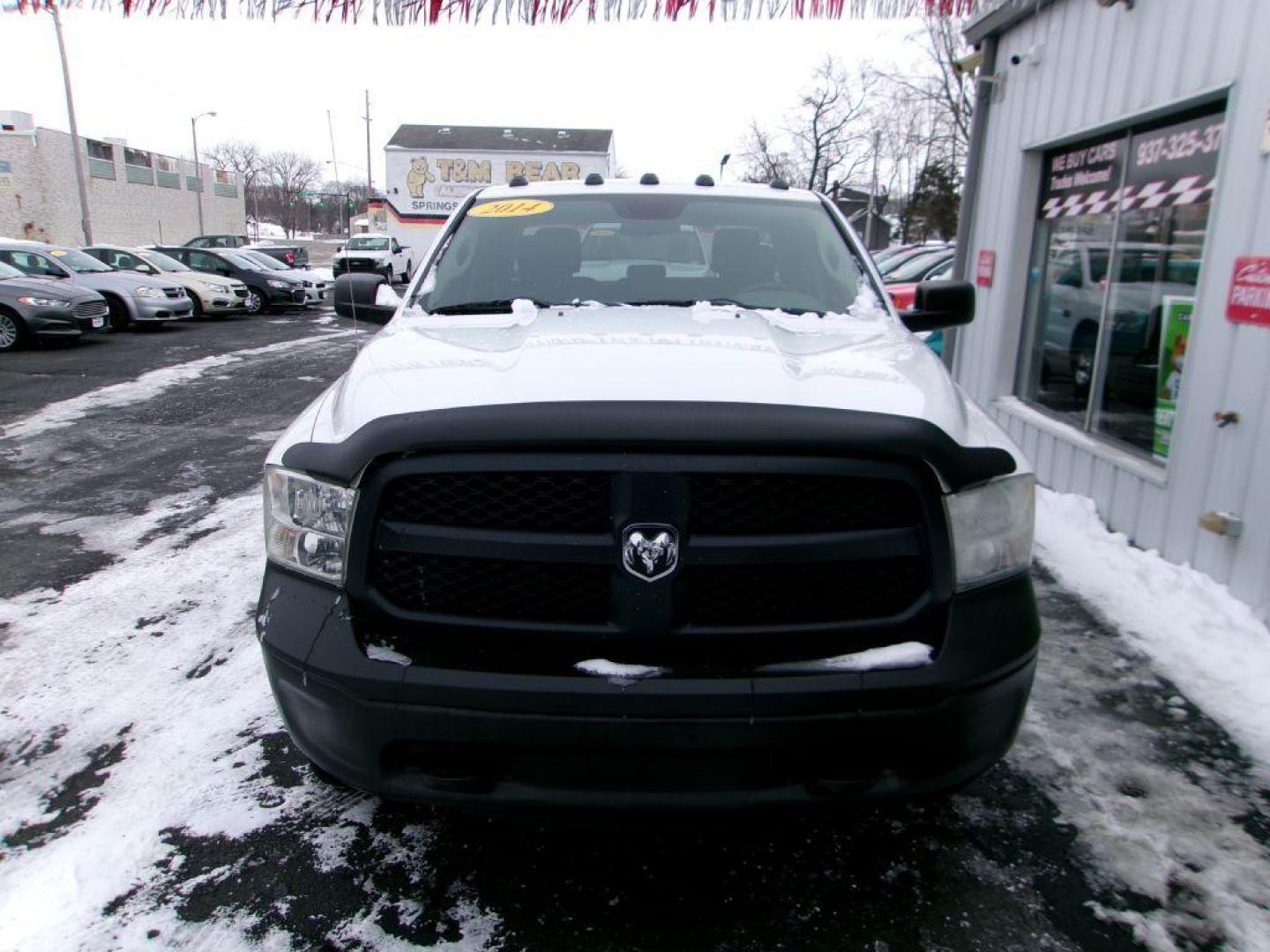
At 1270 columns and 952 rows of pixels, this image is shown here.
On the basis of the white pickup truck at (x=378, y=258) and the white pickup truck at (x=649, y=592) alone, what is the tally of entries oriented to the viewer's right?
0

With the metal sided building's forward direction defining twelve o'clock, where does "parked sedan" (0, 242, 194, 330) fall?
The parked sedan is roughly at 2 o'clock from the metal sided building.

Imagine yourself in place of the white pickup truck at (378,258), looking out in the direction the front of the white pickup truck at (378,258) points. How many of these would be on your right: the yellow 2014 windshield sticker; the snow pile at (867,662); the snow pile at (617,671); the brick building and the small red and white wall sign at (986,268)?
1

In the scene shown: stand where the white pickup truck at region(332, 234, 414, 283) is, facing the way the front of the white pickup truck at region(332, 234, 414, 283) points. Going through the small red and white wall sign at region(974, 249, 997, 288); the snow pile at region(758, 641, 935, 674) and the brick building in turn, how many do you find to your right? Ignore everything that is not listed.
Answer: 1

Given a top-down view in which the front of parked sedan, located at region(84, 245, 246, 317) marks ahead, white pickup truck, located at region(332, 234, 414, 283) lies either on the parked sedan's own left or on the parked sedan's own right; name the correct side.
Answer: on the parked sedan's own left

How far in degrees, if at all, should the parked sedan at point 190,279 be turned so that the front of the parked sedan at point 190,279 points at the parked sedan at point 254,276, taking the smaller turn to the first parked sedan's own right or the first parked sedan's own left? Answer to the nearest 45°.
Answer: approximately 90° to the first parked sedan's own left

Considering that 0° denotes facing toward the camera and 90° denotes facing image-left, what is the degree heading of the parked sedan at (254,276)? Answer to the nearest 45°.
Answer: approximately 315°

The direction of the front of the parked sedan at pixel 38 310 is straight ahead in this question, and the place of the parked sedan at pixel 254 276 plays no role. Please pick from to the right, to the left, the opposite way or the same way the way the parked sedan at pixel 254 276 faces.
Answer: the same way

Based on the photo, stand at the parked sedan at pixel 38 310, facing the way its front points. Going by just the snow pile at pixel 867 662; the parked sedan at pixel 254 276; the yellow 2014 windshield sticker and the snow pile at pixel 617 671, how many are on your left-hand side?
1

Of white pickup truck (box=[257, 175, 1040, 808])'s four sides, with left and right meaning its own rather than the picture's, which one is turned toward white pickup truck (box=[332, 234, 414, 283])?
back

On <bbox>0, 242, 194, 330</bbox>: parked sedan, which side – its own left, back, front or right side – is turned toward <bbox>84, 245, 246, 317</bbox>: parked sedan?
left

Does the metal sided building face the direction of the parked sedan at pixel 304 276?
no

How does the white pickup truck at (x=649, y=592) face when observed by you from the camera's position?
facing the viewer

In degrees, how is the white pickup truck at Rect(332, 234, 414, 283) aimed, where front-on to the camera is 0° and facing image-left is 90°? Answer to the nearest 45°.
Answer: approximately 45°

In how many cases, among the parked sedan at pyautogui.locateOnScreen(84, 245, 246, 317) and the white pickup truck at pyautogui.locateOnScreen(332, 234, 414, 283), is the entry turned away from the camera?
0

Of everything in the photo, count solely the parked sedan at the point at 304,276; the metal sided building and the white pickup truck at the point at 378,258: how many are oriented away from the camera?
0

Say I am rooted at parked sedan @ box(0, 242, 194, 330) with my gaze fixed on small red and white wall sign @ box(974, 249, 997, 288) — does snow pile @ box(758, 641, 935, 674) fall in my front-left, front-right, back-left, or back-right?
front-right

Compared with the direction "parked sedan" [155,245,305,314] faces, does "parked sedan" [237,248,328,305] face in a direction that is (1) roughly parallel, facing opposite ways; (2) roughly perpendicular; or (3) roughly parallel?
roughly parallel

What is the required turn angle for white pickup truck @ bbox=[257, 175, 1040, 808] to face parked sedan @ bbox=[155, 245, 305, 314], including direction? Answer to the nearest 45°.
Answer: approximately 135° to its right

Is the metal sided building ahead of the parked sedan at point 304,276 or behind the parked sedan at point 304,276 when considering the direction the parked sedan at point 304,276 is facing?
ahead

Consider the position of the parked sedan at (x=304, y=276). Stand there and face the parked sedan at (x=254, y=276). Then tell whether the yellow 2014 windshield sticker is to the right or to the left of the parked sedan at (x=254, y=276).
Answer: left
